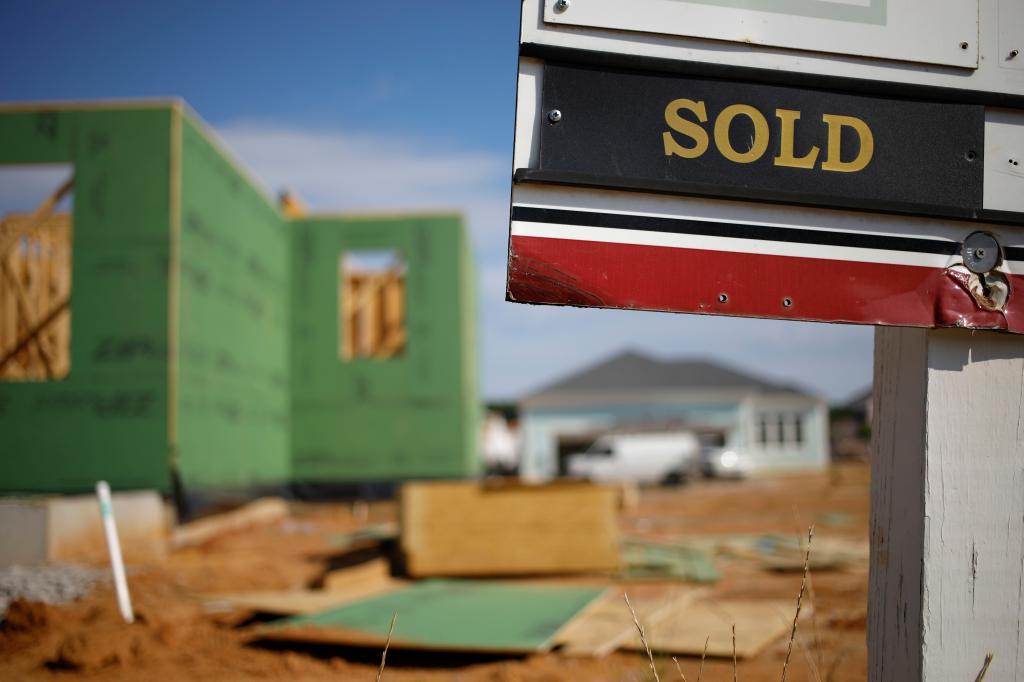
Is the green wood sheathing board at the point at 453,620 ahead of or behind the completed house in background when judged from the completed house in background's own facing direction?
ahead

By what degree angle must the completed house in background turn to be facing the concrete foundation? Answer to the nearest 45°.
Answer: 0° — it already faces it

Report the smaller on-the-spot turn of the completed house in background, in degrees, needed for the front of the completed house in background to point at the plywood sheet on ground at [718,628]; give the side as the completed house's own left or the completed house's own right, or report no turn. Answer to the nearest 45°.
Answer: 0° — it already faces it

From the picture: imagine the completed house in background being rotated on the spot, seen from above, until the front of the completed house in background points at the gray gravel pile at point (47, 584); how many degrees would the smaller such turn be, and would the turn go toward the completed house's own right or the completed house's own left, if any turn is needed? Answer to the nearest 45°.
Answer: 0° — it already faces it

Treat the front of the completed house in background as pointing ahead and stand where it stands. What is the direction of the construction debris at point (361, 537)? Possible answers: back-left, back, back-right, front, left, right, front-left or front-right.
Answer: front

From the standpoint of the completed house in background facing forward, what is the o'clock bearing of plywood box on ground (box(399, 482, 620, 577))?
The plywood box on ground is roughly at 12 o'clock from the completed house in background.

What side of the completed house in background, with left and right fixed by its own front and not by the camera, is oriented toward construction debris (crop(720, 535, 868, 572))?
front

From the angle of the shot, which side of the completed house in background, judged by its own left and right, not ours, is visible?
front

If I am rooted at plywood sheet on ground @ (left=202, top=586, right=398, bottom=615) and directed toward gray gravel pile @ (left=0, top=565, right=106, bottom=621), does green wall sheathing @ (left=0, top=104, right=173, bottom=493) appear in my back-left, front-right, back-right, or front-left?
front-right

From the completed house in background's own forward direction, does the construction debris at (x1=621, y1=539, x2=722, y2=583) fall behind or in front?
in front

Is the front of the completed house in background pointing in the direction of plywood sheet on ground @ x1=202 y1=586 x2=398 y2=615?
yes

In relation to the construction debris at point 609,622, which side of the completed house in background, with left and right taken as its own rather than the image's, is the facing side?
front
